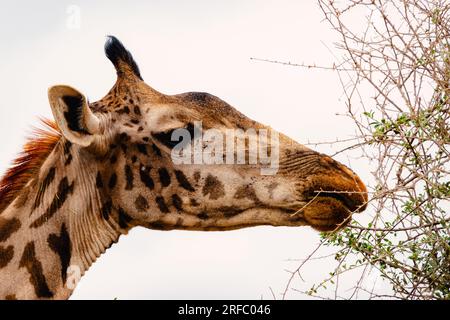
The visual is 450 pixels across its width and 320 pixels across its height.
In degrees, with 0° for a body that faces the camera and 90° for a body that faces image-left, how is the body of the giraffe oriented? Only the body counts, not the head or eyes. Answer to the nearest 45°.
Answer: approximately 270°
